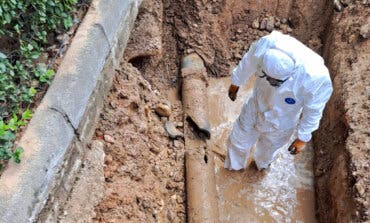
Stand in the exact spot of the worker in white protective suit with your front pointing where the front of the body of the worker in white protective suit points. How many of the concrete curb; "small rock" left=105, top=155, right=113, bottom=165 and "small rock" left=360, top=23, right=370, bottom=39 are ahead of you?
2

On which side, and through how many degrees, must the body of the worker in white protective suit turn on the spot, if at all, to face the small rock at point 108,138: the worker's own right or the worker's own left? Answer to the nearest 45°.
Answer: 0° — they already face it

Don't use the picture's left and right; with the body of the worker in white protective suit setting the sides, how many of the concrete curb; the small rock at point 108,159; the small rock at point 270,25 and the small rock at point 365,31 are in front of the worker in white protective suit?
2

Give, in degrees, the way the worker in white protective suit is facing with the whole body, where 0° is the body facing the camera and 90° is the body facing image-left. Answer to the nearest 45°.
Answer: approximately 45°

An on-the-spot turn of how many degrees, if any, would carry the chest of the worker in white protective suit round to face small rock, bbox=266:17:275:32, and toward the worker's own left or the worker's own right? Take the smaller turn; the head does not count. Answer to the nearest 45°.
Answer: approximately 135° to the worker's own right

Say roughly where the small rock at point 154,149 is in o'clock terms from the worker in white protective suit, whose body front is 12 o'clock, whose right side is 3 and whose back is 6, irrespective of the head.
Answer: The small rock is roughly at 1 o'clock from the worker in white protective suit.

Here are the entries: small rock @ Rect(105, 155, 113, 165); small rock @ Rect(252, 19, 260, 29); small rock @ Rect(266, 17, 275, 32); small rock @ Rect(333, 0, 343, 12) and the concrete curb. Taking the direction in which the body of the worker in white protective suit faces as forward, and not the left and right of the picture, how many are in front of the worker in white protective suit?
2

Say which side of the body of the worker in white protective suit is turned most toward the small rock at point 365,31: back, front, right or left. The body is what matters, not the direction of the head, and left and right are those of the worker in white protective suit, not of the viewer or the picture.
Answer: back

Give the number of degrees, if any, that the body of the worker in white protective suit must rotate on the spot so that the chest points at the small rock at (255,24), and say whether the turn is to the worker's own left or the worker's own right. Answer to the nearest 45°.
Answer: approximately 135° to the worker's own right
